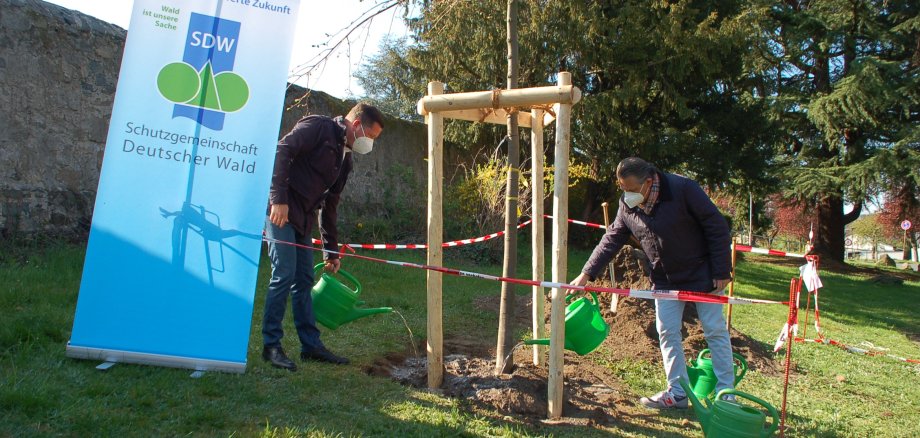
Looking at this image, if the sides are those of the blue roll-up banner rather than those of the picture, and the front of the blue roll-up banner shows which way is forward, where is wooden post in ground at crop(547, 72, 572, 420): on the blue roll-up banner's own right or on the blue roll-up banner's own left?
on the blue roll-up banner's own left

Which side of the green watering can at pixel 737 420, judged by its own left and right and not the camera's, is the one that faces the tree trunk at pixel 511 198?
front

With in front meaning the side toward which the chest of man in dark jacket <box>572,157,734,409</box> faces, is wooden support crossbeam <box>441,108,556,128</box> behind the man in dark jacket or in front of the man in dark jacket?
in front

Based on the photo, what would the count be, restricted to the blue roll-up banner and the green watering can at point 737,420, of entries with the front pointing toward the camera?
1

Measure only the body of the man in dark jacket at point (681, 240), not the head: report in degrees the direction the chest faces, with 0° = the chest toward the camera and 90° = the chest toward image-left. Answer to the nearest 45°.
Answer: approximately 45°

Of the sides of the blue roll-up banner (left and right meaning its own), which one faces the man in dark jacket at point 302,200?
left

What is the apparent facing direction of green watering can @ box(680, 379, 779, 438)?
to the viewer's left
